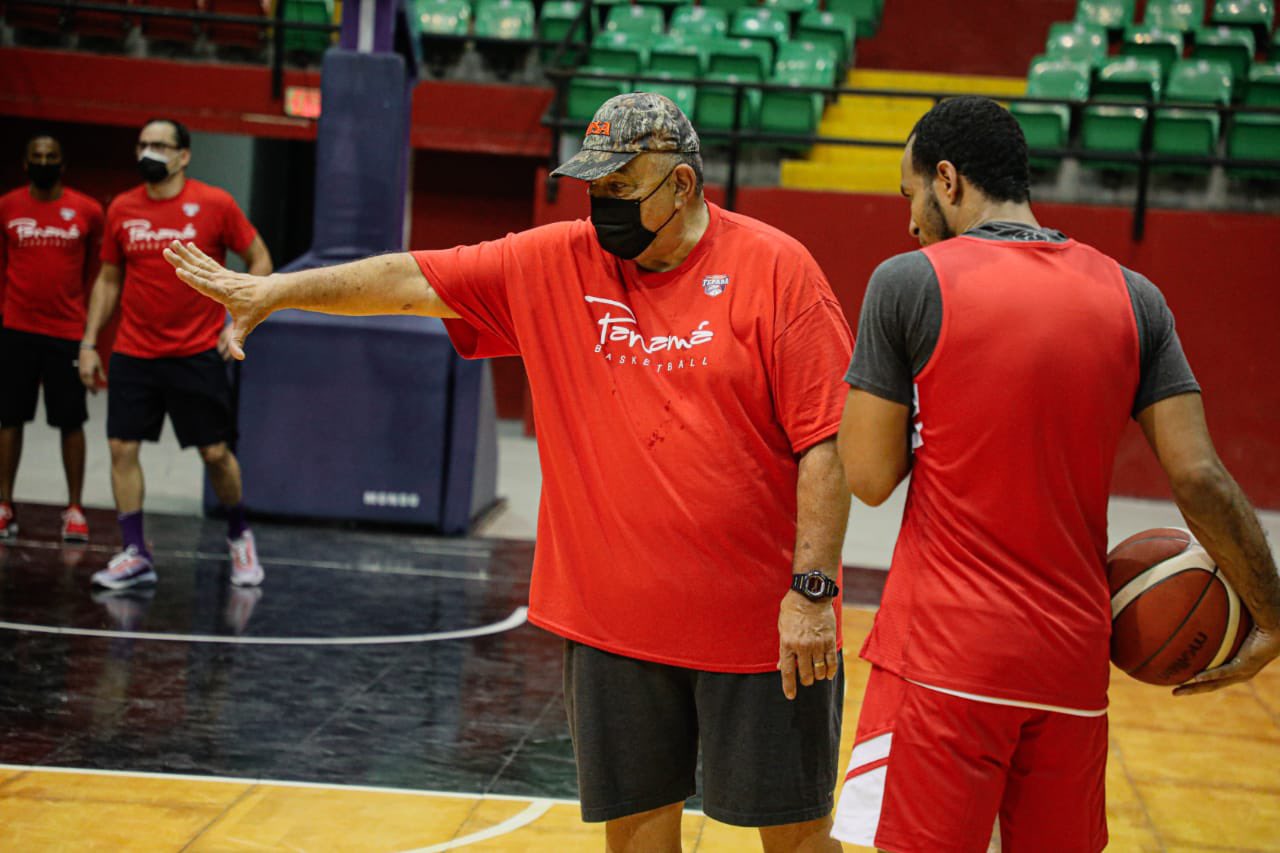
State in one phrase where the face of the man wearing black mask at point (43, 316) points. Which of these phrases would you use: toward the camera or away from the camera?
toward the camera

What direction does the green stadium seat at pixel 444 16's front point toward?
toward the camera

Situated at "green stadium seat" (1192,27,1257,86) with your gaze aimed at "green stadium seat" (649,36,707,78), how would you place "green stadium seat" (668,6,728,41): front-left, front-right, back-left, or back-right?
front-right

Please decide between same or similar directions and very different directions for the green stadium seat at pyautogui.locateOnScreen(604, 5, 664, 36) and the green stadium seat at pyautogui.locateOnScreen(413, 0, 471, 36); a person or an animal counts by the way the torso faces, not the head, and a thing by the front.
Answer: same or similar directions

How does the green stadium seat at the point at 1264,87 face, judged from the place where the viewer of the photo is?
facing the viewer

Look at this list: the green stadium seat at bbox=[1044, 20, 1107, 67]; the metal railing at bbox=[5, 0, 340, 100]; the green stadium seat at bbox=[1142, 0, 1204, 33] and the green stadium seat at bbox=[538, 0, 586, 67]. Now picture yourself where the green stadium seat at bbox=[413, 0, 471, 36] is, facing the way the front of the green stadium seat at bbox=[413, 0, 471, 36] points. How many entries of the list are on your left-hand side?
3

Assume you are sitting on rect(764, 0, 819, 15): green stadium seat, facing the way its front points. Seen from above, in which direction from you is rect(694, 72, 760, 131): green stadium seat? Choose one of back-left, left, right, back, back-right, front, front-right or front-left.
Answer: front

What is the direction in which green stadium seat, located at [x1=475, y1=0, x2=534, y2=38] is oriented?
toward the camera

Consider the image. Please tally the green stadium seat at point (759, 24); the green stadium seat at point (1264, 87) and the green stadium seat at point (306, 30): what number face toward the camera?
3

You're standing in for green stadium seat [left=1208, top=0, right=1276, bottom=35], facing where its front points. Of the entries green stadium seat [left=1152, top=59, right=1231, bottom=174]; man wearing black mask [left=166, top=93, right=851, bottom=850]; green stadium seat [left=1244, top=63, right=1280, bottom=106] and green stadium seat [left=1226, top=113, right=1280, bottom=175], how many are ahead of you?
4

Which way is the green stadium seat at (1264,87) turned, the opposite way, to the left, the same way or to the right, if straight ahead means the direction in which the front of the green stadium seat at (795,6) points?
the same way

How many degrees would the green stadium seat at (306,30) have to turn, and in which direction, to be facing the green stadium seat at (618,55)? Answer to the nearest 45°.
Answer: approximately 45° to its left

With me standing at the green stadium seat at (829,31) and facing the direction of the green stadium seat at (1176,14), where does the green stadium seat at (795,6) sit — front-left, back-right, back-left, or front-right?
back-left

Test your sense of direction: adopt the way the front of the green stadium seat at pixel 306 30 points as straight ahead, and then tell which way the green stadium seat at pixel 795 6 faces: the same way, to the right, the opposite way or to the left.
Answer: the same way
